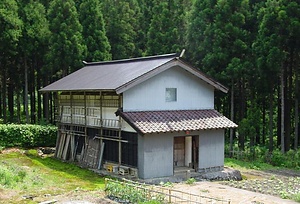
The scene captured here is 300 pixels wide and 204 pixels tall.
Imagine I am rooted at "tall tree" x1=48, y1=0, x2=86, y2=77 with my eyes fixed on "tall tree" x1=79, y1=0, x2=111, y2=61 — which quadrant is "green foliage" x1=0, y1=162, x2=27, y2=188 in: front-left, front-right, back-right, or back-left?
back-right

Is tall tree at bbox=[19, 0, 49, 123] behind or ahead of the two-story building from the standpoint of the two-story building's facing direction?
behind

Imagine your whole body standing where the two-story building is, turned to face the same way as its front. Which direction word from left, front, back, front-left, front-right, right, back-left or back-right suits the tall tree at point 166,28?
back-left

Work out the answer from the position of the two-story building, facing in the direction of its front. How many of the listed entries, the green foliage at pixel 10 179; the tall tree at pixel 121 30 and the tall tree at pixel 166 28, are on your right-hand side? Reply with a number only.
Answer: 1

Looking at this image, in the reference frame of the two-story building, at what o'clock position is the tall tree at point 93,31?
The tall tree is roughly at 7 o'clock from the two-story building.

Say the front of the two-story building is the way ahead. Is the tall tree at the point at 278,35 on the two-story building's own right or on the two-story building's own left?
on the two-story building's own left

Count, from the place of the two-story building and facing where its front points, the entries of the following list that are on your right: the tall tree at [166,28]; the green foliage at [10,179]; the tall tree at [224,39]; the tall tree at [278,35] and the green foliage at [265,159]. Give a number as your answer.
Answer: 1

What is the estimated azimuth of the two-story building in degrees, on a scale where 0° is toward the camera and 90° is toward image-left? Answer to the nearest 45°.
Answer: approximately 315°

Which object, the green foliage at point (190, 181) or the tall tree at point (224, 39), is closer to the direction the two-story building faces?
the green foliage

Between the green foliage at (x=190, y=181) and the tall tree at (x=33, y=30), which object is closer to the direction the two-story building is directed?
the green foliage

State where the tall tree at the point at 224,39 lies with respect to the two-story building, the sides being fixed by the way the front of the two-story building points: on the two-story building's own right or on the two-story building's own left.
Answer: on the two-story building's own left

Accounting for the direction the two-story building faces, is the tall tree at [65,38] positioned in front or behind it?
behind

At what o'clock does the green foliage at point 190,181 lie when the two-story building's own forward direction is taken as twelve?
The green foliage is roughly at 12 o'clock from the two-story building.

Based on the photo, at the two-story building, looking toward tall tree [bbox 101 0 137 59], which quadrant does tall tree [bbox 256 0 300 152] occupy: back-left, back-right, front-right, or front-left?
front-right

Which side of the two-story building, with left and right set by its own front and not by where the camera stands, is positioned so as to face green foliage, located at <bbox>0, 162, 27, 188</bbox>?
right

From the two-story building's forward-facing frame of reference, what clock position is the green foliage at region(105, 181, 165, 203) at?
The green foliage is roughly at 2 o'clock from the two-story building.
